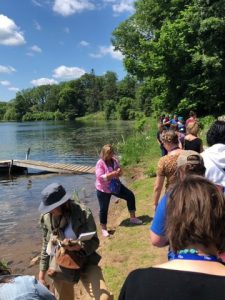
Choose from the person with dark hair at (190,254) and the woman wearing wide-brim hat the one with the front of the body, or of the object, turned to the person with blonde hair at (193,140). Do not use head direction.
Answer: the person with dark hair at (190,254)

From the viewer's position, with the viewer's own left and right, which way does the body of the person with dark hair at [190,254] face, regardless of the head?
facing away from the viewer

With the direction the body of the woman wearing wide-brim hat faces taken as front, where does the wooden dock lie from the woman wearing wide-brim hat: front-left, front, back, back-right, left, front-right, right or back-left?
back-right

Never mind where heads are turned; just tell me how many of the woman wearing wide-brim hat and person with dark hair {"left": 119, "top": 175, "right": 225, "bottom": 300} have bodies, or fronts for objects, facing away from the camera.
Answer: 1

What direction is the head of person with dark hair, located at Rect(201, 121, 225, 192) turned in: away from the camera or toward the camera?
away from the camera

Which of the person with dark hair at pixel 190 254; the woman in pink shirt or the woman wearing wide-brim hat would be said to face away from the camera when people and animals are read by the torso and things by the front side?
the person with dark hair

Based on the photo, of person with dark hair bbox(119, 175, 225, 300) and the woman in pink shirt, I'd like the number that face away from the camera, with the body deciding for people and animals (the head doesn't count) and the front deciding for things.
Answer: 1

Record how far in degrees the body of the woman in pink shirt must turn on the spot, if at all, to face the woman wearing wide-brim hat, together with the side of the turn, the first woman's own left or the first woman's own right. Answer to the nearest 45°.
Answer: approximately 45° to the first woman's own right

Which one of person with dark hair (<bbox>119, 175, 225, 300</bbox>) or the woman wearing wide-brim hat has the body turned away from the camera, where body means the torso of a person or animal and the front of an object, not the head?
the person with dark hair

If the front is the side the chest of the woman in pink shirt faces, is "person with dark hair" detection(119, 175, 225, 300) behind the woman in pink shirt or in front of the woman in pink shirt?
in front

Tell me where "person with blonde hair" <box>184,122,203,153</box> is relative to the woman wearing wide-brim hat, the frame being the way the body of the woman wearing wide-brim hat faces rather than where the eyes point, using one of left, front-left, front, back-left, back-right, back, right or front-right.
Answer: back

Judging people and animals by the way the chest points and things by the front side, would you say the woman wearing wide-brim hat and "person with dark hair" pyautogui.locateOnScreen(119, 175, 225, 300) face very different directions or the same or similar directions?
very different directions

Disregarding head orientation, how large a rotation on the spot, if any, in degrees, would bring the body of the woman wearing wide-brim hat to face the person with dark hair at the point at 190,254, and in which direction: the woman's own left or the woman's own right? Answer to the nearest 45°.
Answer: approximately 45° to the woman's own left

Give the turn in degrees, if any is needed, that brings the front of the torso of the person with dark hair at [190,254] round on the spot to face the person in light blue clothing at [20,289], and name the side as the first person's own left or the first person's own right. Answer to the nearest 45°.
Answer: approximately 90° to the first person's own left
